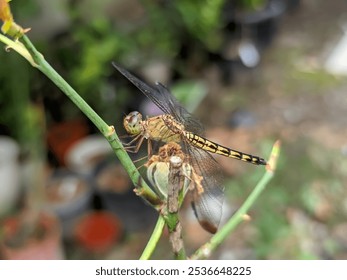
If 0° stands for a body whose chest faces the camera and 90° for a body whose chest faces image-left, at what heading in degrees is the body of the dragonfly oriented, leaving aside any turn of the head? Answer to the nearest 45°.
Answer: approximately 90°

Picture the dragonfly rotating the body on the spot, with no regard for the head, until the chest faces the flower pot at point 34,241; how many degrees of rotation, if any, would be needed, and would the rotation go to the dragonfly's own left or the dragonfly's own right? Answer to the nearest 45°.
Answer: approximately 45° to the dragonfly's own right

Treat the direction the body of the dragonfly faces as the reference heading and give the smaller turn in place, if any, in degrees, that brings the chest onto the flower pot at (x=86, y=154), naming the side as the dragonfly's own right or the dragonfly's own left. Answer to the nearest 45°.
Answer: approximately 90° to the dragonfly's own right

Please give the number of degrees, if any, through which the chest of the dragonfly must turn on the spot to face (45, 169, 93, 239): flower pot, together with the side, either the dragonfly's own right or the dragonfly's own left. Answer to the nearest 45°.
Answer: approximately 90° to the dragonfly's own right

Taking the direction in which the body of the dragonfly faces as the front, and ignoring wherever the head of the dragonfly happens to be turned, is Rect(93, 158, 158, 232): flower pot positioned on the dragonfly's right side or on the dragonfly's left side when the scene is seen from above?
on the dragonfly's right side

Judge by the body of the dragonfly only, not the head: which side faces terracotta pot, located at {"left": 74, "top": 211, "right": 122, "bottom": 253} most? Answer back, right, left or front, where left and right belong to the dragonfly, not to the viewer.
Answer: right

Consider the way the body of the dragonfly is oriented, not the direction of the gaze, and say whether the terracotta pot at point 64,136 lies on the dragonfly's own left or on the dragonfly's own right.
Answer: on the dragonfly's own right
